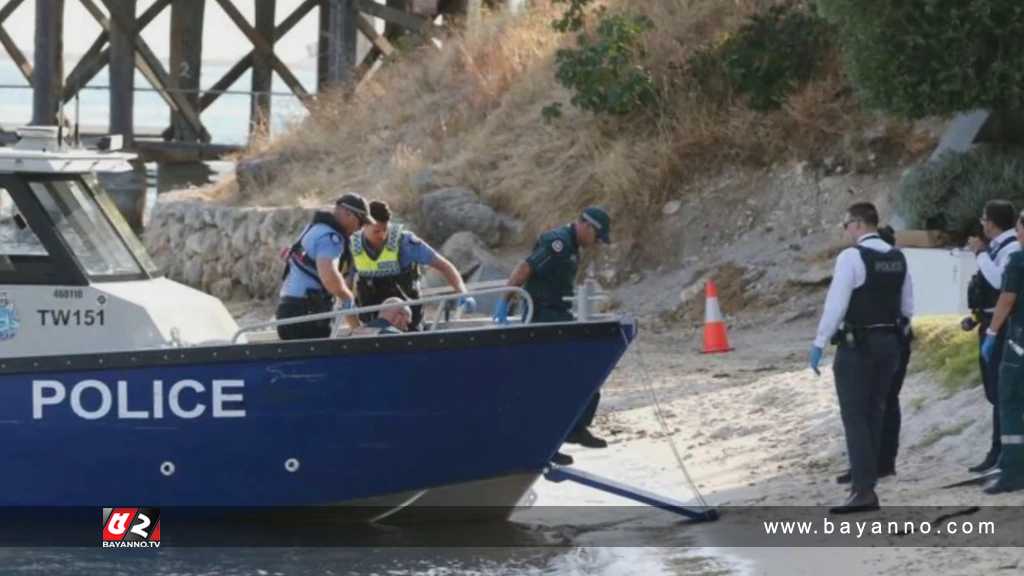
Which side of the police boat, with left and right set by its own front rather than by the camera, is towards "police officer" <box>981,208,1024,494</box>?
front

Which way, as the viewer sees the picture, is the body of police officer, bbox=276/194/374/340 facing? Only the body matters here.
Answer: to the viewer's right

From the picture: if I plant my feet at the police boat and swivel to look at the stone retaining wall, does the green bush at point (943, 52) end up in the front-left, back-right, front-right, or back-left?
front-right

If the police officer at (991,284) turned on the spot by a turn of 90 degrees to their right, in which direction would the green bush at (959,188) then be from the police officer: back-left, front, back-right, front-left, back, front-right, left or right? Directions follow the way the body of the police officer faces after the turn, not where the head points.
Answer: front

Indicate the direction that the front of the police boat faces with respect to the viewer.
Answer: facing to the right of the viewer

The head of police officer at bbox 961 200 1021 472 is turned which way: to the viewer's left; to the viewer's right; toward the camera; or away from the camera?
to the viewer's left

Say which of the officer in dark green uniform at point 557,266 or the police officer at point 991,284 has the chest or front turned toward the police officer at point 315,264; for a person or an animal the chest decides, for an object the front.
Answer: the police officer at point 991,284

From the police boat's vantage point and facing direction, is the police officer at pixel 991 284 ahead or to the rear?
ahead

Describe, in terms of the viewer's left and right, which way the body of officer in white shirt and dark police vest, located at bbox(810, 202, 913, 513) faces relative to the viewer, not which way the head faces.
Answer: facing away from the viewer and to the left of the viewer

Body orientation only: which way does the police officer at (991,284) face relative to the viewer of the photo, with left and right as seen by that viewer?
facing to the left of the viewer

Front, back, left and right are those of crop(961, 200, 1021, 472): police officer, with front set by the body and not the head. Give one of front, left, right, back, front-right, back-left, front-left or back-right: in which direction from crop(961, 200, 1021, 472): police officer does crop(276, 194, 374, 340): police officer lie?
front
